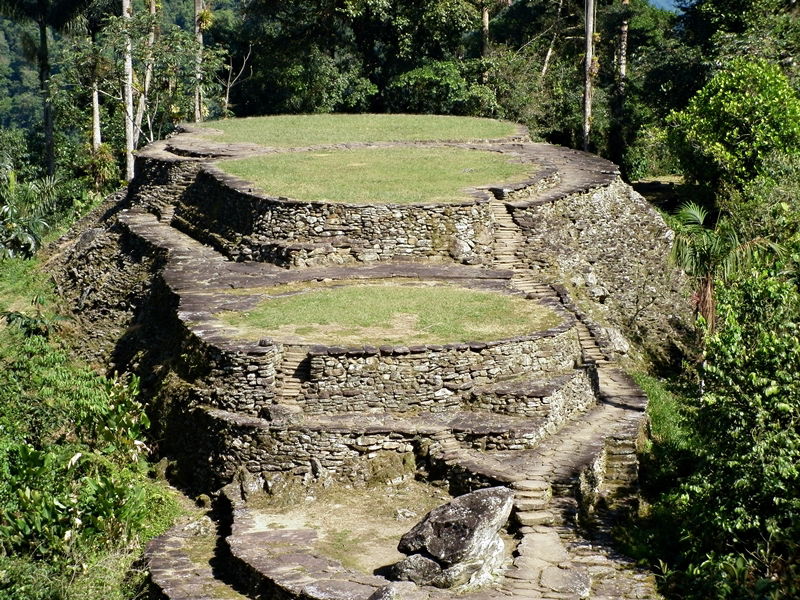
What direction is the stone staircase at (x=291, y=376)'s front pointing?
toward the camera

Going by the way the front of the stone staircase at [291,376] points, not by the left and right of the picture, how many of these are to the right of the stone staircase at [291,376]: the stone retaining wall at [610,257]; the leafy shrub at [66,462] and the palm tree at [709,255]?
1

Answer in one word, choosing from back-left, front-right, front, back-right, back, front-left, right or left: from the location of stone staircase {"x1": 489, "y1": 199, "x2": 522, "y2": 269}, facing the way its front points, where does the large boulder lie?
front

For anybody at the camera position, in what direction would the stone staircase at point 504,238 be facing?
facing the viewer

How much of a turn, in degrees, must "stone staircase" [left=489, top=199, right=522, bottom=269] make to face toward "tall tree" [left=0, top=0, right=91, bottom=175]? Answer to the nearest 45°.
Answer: approximately 135° to its right

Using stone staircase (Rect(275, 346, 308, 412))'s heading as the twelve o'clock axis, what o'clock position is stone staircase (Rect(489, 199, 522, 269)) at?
stone staircase (Rect(489, 199, 522, 269)) is roughly at 7 o'clock from stone staircase (Rect(275, 346, 308, 412)).

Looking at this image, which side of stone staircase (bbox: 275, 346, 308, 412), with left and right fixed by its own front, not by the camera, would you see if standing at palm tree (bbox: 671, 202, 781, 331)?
left

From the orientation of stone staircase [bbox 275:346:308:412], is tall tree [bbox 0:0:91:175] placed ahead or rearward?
rearward

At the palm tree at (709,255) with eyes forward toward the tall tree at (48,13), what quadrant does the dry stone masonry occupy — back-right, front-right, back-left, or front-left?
front-left

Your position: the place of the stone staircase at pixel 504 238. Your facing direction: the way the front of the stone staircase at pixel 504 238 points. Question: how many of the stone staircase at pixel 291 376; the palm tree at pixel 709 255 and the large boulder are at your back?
0

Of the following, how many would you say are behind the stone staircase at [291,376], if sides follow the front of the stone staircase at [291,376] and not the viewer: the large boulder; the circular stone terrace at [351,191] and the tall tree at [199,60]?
2

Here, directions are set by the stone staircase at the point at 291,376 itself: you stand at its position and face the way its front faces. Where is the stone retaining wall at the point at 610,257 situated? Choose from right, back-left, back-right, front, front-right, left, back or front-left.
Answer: back-left

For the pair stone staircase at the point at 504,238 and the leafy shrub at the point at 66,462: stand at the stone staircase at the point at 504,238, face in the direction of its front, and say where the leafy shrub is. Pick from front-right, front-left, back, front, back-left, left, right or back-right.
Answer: front-right

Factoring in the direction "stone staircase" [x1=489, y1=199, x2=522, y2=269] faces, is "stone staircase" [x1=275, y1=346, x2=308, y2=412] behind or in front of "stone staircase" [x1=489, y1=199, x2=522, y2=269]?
in front

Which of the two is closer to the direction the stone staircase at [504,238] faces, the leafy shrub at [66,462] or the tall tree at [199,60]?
the leafy shrub

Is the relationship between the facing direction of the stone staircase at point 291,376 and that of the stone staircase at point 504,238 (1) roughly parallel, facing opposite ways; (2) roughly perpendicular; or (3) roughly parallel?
roughly parallel

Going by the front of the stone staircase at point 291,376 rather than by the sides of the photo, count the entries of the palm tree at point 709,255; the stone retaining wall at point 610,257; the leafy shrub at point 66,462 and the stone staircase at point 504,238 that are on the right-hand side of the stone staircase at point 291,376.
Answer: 1

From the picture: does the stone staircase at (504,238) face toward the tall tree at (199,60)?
no

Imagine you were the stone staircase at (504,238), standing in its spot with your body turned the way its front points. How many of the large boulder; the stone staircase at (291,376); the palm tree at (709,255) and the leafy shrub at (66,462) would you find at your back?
0

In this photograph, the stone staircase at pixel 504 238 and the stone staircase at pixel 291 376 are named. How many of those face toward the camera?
2

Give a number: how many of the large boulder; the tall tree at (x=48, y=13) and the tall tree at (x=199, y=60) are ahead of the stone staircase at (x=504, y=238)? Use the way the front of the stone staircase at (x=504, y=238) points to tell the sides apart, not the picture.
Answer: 1

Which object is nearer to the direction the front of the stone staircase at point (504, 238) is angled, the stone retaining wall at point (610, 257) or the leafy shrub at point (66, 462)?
the leafy shrub
